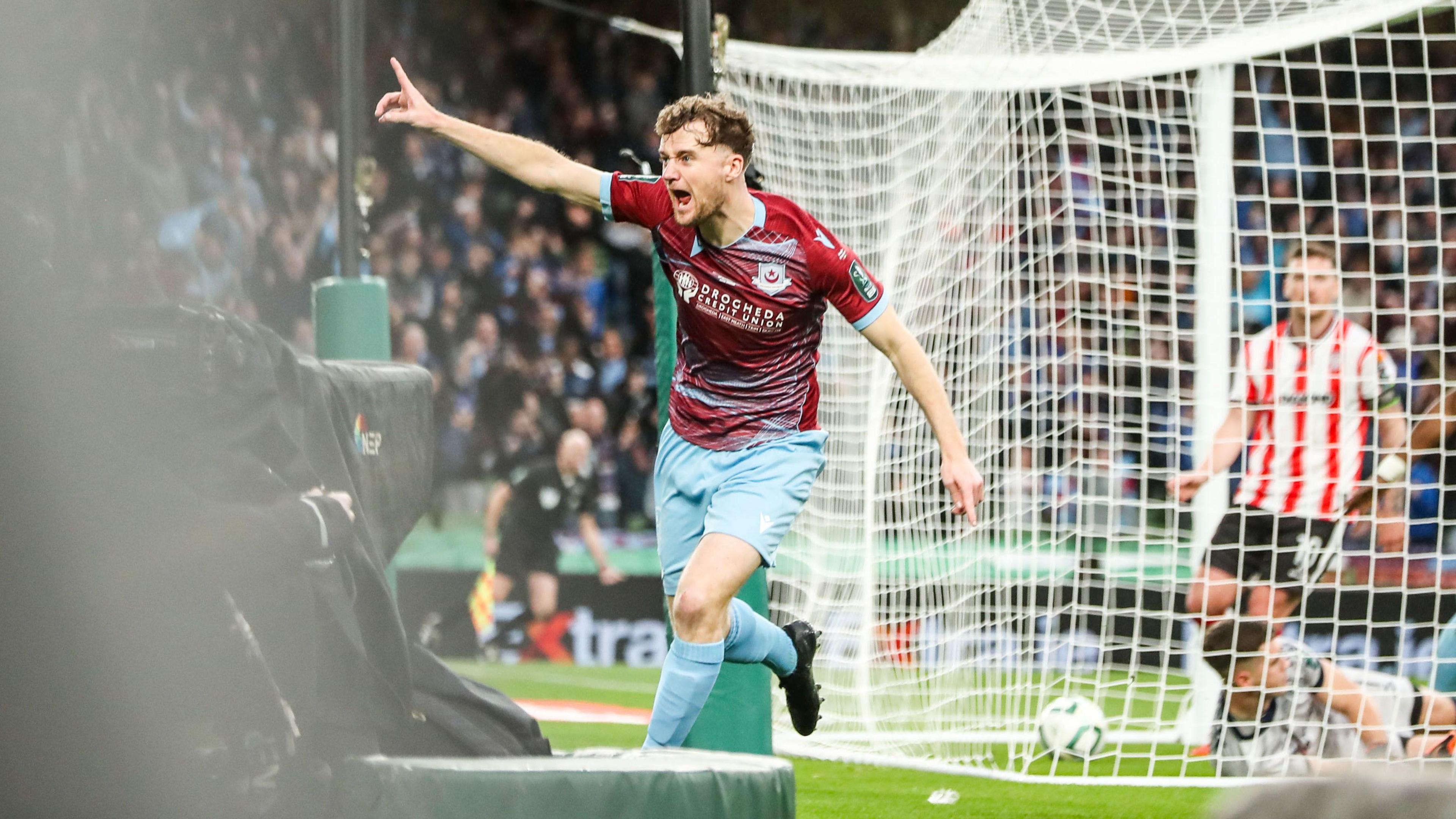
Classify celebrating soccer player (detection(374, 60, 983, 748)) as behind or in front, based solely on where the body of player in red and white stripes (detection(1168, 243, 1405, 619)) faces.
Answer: in front

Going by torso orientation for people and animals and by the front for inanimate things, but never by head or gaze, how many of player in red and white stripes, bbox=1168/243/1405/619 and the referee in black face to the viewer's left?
0

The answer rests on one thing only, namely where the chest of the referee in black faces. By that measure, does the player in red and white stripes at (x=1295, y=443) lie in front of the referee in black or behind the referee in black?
in front

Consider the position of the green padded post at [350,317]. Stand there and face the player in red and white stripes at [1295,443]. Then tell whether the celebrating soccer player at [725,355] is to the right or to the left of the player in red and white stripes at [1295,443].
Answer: right

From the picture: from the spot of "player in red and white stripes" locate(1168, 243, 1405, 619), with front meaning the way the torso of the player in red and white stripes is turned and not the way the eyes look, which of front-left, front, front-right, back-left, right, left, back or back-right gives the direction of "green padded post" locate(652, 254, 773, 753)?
front-right

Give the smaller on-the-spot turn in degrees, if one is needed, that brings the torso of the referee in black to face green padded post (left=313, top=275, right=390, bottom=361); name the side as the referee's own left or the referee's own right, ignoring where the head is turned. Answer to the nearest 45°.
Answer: approximately 45° to the referee's own right

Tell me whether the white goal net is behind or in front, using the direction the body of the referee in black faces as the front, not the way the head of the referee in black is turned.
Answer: in front

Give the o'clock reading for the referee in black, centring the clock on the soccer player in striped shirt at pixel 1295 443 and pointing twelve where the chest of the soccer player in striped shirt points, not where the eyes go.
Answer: The referee in black is roughly at 4 o'clock from the soccer player in striped shirt.

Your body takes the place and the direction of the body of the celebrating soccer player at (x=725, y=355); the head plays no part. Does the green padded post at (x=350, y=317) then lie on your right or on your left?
on your right
